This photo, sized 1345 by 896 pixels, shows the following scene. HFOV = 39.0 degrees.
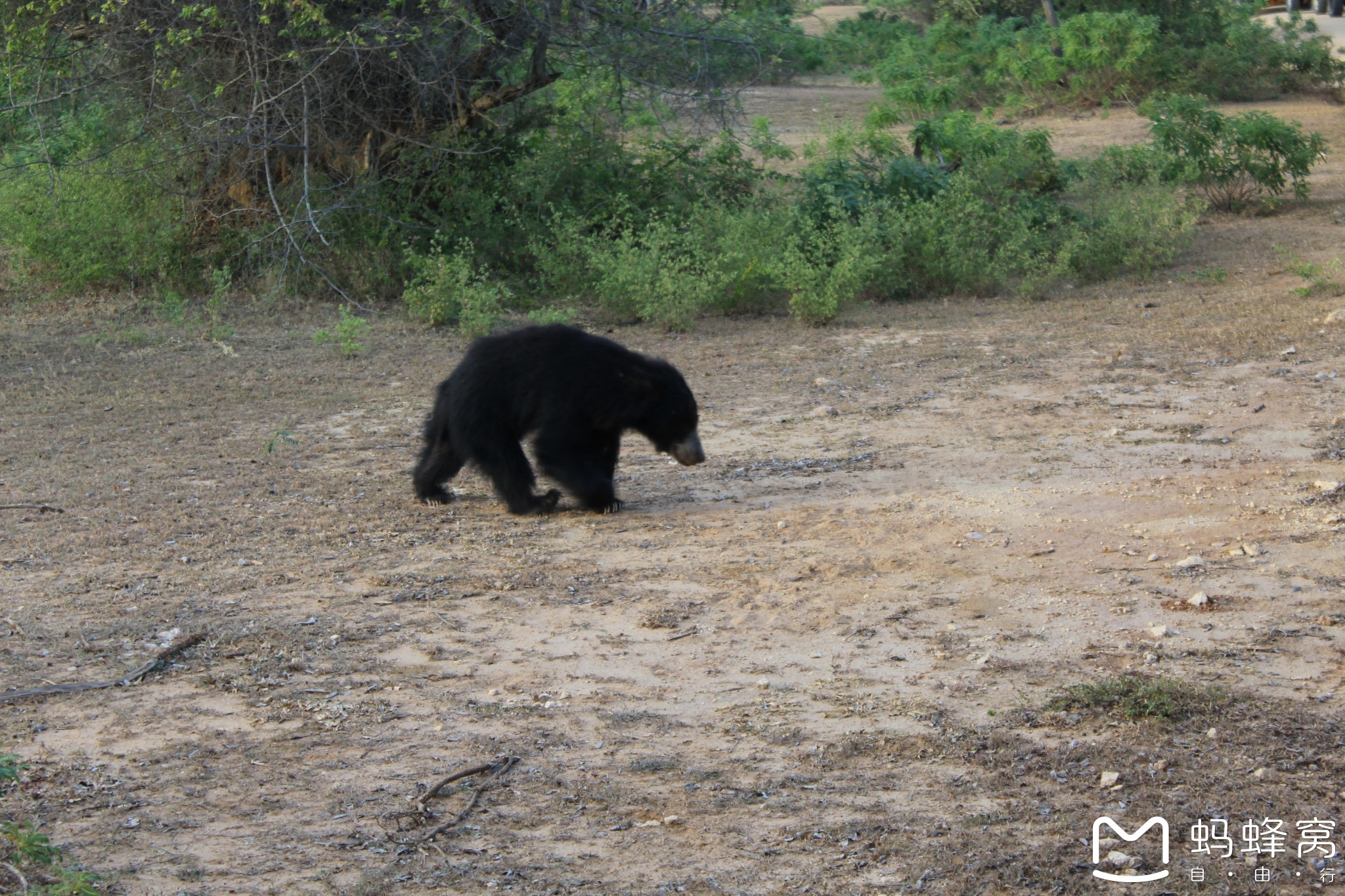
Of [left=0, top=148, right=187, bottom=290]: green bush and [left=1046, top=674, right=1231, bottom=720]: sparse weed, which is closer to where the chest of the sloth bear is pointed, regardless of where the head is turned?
the sparse weed

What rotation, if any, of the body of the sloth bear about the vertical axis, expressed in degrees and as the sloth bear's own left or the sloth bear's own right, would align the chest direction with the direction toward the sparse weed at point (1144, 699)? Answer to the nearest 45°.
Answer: approximately 45° to the sloth bear's own right

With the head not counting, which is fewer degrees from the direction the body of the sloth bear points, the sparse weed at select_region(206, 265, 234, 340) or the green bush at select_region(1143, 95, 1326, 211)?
the green bush

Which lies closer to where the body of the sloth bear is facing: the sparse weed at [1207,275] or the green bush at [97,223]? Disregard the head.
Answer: the sparse weed

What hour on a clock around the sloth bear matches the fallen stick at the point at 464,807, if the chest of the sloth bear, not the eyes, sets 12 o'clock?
The fallen stick is roughly at 3 o'clock from the sloth bear.

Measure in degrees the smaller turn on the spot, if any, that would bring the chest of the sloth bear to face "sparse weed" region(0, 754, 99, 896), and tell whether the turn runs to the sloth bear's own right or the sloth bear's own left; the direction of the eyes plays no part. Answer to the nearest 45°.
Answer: approximately 90° to the sloth bear's own right

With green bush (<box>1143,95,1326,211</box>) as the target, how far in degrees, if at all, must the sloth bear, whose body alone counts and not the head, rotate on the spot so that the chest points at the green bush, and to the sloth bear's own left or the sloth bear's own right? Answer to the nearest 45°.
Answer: approximately 45° to the sloth bear's own left

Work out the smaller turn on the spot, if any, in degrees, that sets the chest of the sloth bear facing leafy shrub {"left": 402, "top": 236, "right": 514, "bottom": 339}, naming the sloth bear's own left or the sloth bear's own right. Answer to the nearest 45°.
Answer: approximately 90° to the sloth bear's own left

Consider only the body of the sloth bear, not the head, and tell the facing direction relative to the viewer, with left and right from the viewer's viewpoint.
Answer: facing to the right of the viewer
